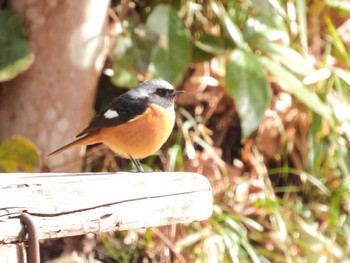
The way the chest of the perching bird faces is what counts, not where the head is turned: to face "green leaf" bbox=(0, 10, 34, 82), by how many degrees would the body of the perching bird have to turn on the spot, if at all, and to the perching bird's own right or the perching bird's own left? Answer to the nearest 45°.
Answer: approximately 135° to the perching bird's own left

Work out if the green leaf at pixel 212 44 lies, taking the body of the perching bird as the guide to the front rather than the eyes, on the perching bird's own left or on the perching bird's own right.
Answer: on the perching bird's own left

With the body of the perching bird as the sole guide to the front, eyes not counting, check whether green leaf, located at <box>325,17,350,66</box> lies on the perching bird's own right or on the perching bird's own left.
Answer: on the perching bird's own left

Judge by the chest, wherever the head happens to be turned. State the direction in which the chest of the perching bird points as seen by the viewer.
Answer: to the viewer's right

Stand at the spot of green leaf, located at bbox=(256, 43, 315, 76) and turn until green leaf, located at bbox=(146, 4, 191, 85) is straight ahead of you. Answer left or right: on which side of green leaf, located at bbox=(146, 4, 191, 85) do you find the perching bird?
left

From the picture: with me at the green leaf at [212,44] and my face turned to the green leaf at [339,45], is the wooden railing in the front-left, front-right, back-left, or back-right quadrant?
back-right

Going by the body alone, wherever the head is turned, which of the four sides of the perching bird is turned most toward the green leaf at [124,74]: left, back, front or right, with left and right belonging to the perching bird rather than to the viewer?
left
